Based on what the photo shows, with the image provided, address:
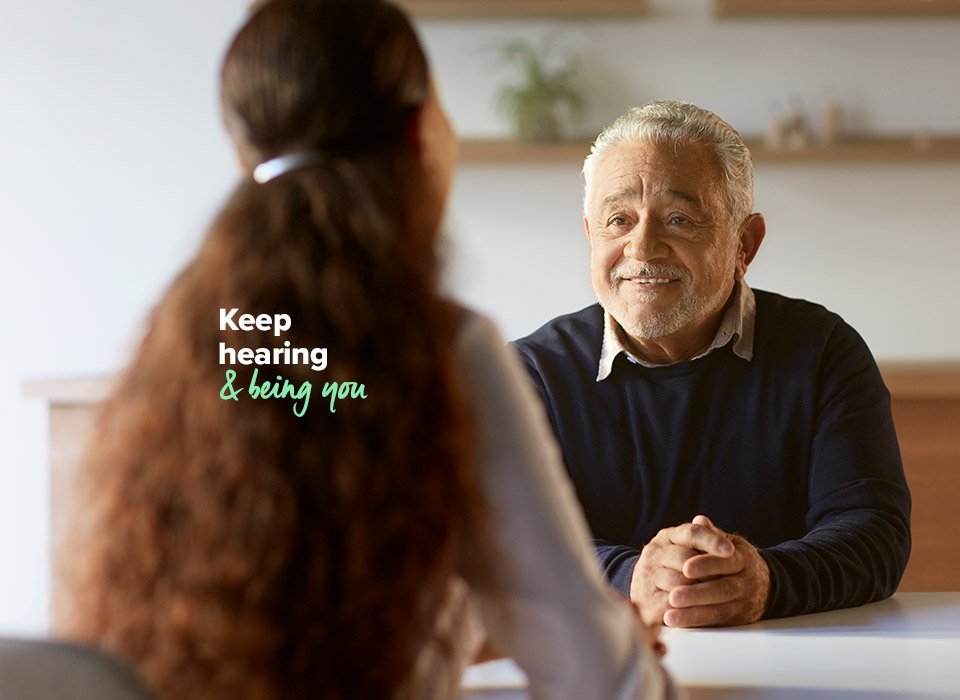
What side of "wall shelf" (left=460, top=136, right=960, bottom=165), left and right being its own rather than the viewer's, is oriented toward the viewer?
front

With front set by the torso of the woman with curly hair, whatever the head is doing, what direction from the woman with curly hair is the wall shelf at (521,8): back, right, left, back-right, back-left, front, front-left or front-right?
front-left

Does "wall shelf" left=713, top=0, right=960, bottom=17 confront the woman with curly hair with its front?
yes

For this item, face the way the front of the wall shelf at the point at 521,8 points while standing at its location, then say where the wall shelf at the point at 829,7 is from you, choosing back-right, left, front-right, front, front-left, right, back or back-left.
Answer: left

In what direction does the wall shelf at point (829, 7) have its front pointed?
toward the camera

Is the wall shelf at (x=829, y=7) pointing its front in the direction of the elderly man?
yes

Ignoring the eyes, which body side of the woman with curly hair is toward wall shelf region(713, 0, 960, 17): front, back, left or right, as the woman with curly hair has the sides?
front

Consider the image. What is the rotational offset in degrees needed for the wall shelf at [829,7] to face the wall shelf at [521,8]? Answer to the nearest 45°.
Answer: approximately 90° to its right

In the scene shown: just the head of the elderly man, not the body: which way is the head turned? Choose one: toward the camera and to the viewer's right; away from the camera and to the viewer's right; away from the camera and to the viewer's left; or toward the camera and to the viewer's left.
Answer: toward the camera and to the viewer's left

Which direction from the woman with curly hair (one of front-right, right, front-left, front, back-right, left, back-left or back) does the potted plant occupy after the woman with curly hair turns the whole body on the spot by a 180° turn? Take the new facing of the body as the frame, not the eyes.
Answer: back-right

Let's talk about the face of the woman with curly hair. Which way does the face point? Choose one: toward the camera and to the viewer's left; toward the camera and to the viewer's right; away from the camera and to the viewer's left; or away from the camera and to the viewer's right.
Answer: away from the camera and to the viewer's right

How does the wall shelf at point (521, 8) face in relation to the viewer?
toward the camera

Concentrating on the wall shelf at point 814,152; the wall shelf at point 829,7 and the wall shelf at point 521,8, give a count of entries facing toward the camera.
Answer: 3

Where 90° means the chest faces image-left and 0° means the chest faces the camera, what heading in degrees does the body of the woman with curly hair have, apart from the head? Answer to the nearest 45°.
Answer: approximately 225°

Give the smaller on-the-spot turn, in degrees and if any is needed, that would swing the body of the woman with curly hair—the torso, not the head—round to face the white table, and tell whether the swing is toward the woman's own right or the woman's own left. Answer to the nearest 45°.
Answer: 0° — they already face it
